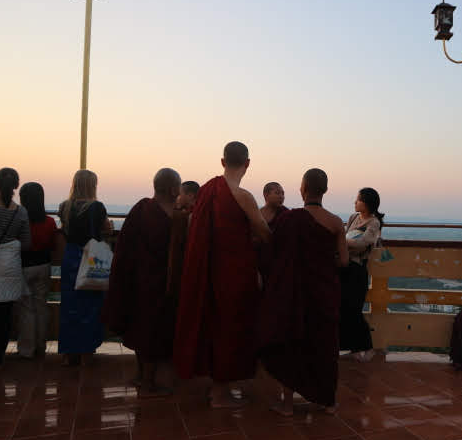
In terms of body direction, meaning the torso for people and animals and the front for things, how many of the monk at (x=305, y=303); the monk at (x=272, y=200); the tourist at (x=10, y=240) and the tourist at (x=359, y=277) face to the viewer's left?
1

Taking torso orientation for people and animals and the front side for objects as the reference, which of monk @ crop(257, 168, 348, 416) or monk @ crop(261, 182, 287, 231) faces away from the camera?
monk @ crop(257, 168, 348, 416)

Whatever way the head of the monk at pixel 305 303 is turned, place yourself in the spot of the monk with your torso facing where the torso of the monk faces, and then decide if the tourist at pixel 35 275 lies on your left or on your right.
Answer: on your left

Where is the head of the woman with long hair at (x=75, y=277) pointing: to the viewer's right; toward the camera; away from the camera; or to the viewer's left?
away from the camera

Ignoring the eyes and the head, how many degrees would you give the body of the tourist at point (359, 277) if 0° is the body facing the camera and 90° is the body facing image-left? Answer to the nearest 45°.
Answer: approximately 90°

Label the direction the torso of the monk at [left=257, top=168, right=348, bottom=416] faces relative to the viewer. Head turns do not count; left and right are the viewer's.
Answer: facing away from the viewer

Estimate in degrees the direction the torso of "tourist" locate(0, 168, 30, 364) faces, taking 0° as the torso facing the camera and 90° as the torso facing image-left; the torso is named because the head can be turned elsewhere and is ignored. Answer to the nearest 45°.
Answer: approximately 180°

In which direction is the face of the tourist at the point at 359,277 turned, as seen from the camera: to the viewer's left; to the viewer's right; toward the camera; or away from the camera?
to the viewer's left

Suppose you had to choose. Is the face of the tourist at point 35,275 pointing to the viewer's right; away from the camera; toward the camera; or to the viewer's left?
away from the camera

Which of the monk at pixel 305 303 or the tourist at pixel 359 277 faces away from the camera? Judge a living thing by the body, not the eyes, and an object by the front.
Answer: the monk

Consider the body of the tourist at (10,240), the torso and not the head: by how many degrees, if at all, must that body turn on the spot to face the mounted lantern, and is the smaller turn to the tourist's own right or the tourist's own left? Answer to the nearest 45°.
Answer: approximately 90° to the tourist's own right

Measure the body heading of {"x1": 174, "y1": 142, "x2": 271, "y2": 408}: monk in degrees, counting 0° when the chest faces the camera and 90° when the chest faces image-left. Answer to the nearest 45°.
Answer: approximately 225°

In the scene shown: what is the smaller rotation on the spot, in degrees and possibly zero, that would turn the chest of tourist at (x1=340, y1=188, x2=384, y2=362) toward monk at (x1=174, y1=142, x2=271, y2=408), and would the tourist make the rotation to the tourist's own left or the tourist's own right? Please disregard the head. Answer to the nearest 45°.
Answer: approximately 45° to the tourist's own left

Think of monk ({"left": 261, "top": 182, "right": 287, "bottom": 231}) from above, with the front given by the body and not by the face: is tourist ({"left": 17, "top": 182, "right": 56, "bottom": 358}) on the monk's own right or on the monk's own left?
on the monk's own right
